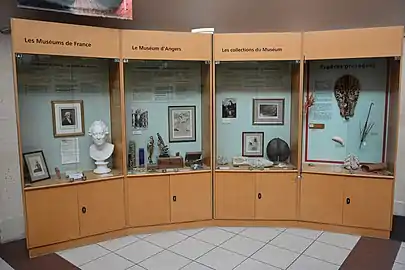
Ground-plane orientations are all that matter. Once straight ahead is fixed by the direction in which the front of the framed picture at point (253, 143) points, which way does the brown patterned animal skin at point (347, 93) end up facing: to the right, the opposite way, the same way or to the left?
the same way

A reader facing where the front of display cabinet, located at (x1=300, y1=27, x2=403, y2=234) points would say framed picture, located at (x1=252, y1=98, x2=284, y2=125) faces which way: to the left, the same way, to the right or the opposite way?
the same way

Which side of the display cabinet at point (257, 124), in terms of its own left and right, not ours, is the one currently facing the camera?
front

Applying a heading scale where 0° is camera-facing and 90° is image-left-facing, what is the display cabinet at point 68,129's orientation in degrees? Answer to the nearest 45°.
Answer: approximately 315°

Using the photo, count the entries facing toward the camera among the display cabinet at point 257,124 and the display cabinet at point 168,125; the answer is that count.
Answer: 2

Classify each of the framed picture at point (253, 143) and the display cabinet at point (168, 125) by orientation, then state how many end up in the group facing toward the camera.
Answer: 2

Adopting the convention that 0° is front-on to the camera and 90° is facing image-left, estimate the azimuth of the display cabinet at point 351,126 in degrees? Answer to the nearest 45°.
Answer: approximately 0°

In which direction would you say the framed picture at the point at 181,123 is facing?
toward the camera

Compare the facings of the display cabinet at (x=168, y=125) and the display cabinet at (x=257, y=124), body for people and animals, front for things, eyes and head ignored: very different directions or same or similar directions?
same or similar directions

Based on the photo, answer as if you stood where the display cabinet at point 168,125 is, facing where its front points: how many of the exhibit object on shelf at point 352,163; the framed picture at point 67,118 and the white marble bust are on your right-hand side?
2

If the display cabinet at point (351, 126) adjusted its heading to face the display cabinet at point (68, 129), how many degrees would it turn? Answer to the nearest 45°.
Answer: approximately 45° to its right

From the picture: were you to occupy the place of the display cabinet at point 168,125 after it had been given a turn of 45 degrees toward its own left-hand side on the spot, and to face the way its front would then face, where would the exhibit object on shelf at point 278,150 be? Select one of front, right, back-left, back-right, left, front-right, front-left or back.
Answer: front-left

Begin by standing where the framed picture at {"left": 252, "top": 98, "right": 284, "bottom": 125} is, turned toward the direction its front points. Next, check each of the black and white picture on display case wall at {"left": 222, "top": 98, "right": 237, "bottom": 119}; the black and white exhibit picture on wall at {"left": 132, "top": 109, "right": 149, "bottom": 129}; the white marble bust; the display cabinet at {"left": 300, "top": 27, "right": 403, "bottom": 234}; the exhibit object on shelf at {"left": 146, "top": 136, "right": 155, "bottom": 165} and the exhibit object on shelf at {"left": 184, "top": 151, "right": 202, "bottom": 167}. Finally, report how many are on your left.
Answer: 1

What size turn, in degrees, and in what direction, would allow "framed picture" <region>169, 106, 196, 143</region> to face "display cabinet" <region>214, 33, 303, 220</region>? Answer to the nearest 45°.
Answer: approximately 90° to its left

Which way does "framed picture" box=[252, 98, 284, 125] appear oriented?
toward the camera
